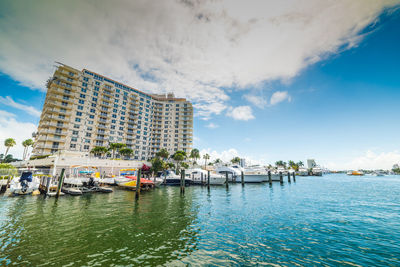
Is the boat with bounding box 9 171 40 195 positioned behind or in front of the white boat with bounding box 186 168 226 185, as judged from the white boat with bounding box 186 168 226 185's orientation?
behind
